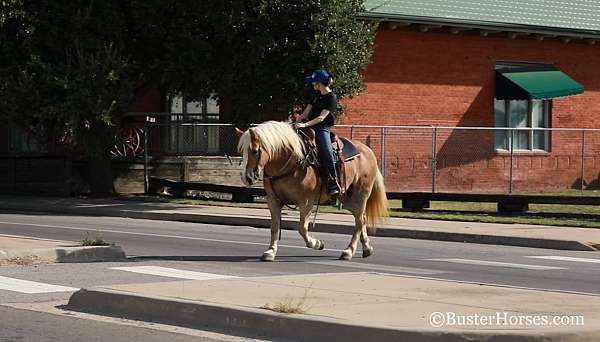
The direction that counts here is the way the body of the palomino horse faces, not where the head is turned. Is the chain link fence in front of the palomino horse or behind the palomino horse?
behind

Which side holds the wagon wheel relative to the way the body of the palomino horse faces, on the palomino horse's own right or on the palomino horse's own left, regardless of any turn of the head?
on the palomino horse's own right

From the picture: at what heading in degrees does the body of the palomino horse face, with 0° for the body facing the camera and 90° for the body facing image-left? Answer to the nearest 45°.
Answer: approximately 45°

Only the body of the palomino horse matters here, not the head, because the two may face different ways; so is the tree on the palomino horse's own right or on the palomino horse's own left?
on the palomino horse's own right
